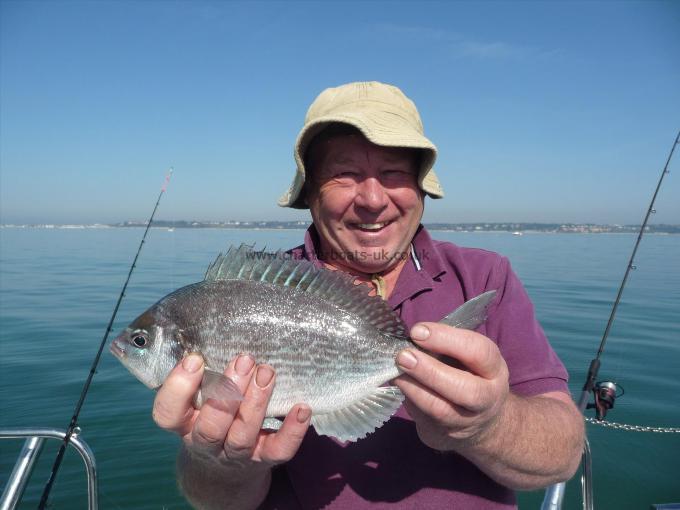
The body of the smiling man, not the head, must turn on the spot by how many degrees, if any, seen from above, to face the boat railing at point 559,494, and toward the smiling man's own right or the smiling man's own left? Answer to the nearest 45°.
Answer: approximately 90° to the smiling man's own left

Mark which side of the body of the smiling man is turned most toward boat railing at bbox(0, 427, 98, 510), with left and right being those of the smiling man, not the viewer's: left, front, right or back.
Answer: right

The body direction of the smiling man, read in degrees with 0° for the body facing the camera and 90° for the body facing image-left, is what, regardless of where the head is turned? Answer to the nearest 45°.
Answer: approximately 0°
